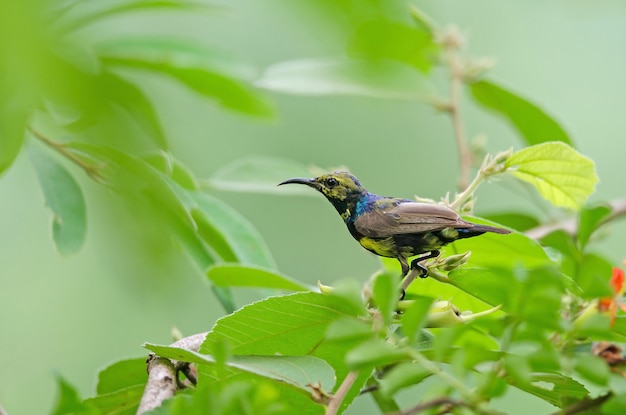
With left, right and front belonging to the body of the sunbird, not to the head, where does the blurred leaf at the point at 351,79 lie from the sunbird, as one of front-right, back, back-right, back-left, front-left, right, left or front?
right

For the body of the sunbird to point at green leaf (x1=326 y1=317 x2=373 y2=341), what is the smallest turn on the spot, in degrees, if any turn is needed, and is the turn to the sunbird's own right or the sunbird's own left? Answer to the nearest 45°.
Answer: approximately 90° to the sunbird's own left

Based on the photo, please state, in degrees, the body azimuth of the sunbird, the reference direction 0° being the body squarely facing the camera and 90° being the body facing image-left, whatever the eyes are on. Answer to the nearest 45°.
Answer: approximately 90°

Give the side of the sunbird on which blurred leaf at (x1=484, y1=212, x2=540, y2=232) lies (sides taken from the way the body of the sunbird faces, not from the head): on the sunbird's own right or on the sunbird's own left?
on the sunbird's own right

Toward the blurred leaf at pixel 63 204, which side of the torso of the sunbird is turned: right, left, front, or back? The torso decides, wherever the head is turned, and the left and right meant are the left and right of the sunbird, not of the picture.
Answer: front
